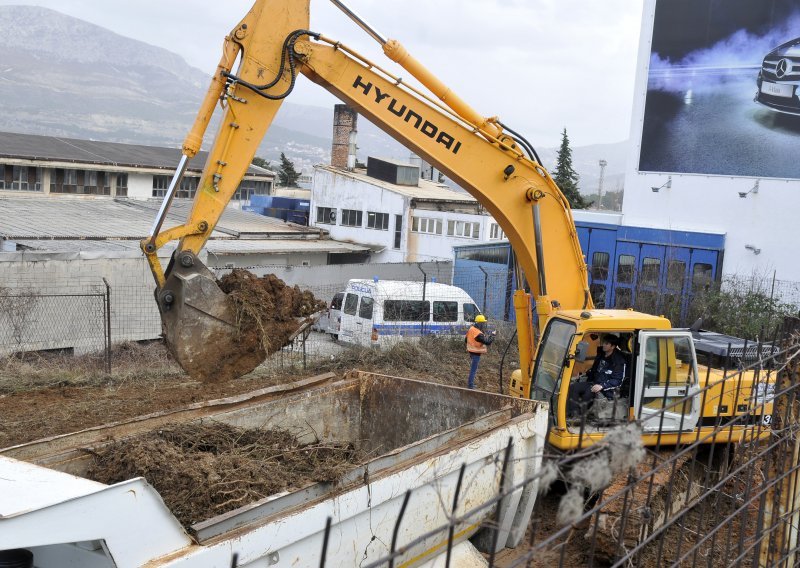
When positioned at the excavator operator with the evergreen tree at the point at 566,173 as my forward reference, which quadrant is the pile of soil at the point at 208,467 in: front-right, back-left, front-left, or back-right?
back-left

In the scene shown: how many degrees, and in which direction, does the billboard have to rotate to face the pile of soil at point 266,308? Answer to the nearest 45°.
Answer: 0° — it already faces it

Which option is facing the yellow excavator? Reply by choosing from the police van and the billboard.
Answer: the billboard

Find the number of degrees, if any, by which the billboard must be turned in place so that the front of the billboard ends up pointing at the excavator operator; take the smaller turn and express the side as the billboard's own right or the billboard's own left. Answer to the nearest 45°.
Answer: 0° — it already faces them
